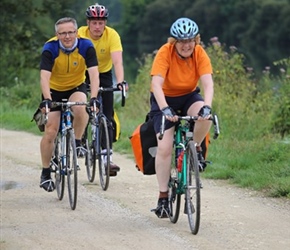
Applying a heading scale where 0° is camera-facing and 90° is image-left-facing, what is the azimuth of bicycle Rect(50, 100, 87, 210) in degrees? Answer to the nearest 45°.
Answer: approximately 0°

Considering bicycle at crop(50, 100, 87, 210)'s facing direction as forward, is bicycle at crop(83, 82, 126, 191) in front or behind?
behind

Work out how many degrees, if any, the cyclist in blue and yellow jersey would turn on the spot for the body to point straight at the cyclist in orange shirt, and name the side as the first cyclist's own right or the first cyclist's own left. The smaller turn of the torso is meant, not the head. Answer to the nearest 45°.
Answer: approximately 45° to the first cyclist's own left

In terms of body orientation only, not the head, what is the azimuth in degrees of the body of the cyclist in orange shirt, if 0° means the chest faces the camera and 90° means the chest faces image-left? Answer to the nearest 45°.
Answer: approximately 0°

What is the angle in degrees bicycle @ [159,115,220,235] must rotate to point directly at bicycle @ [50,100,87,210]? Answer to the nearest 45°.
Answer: approximately 135° to its right

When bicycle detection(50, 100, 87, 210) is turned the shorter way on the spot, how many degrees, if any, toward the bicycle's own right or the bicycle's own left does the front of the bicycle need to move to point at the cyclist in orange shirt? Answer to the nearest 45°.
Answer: approximately 45° to the bicycle's own left
